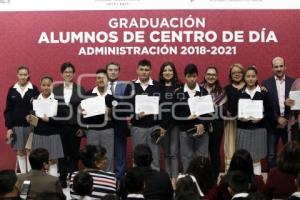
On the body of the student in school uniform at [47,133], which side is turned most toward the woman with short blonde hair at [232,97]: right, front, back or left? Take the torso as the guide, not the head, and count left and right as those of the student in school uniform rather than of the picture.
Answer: left

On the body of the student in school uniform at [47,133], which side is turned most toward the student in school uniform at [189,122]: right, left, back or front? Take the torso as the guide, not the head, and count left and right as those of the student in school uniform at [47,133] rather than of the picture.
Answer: left

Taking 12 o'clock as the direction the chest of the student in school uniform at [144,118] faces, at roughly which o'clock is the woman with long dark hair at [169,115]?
The woman with long dark hair is roughly at 9 o'clock from the student in school uniform.

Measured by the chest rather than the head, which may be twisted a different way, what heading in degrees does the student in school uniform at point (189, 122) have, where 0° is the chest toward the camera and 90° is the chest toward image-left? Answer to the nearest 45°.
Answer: approximately 0°

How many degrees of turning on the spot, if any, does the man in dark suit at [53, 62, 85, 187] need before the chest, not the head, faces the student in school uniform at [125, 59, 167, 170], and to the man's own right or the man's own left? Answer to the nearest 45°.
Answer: approximately 45° to the man's own left

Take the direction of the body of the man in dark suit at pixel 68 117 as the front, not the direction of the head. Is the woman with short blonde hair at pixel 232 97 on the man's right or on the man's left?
on the man's left

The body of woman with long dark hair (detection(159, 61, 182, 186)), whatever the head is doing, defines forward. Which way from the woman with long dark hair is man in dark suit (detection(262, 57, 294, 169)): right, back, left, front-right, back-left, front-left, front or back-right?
left

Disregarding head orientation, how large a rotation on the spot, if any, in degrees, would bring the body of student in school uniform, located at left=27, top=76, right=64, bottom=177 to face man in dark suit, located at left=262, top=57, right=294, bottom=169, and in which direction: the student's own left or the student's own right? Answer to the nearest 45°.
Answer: approximately 90° to the student's own left
